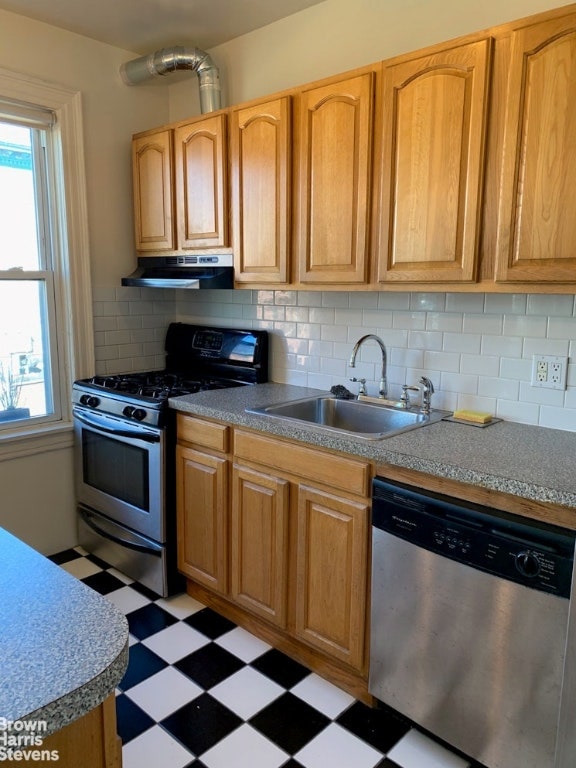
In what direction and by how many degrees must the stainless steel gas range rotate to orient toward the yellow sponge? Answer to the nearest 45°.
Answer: approximately 90° to its left

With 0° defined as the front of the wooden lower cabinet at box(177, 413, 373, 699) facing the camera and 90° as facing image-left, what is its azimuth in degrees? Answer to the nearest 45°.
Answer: approximately 45°

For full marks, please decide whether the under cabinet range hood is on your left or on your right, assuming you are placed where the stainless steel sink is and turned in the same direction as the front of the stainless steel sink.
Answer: on your right

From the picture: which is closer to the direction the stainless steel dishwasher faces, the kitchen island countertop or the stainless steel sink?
the kitchen island countertop

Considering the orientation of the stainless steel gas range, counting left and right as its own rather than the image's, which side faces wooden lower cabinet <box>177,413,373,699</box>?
left

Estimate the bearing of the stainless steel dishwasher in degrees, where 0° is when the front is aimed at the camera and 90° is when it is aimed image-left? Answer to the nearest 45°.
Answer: approximately 45°

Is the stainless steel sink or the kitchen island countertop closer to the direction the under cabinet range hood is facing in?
the kitchen island countertop

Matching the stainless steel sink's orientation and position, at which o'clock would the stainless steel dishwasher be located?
The stainless steel dishwasher is roughly at 10 o'clock from the stainless steel sink.

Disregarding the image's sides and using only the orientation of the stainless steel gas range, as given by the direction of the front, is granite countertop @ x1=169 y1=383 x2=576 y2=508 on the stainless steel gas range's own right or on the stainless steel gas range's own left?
on the stainless steel gas range's own left

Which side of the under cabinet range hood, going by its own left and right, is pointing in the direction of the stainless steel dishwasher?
left

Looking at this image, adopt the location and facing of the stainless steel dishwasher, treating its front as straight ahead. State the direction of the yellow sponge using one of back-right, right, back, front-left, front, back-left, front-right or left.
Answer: back-right

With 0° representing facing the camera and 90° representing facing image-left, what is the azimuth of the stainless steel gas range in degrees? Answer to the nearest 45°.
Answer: approximately 45°
